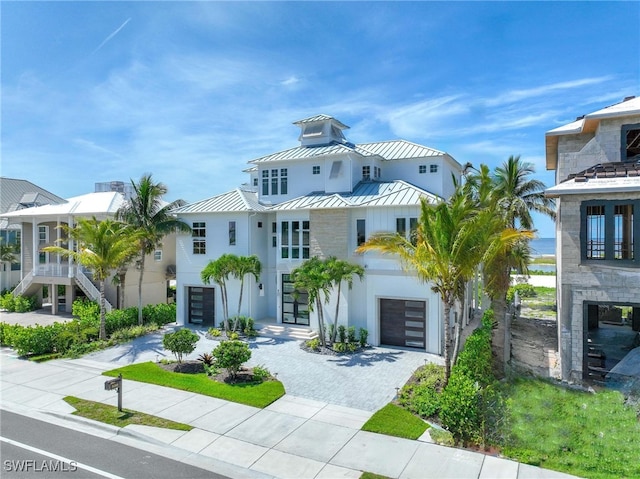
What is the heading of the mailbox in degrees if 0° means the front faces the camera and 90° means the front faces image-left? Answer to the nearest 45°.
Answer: approximately 45°

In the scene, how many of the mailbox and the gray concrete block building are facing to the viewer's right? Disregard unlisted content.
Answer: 0

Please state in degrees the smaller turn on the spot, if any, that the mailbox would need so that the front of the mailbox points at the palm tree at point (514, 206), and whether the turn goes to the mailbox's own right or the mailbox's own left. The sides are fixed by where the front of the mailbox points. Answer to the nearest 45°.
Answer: approximately 135° to the mailbox's own left

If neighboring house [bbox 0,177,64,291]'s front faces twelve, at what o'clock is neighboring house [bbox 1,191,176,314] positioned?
neighboring house [bbox 1,191,176,314] is roughly at 10 o'clock from neighboring house [bbox 0,177,64,291].

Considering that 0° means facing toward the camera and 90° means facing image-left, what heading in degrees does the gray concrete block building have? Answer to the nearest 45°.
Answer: approximately 0°

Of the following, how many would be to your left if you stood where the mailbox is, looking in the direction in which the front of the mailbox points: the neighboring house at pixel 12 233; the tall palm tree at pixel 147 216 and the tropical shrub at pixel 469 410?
1

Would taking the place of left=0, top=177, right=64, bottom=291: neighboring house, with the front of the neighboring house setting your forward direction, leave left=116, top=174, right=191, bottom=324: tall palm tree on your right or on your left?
on your left

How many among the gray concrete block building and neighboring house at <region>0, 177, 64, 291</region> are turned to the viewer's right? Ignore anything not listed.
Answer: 0

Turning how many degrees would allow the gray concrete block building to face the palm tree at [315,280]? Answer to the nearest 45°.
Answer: approximately 90° to its right

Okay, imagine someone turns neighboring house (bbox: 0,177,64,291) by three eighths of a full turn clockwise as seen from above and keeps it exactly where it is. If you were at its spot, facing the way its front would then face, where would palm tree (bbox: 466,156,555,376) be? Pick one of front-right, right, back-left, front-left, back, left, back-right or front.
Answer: back-right
